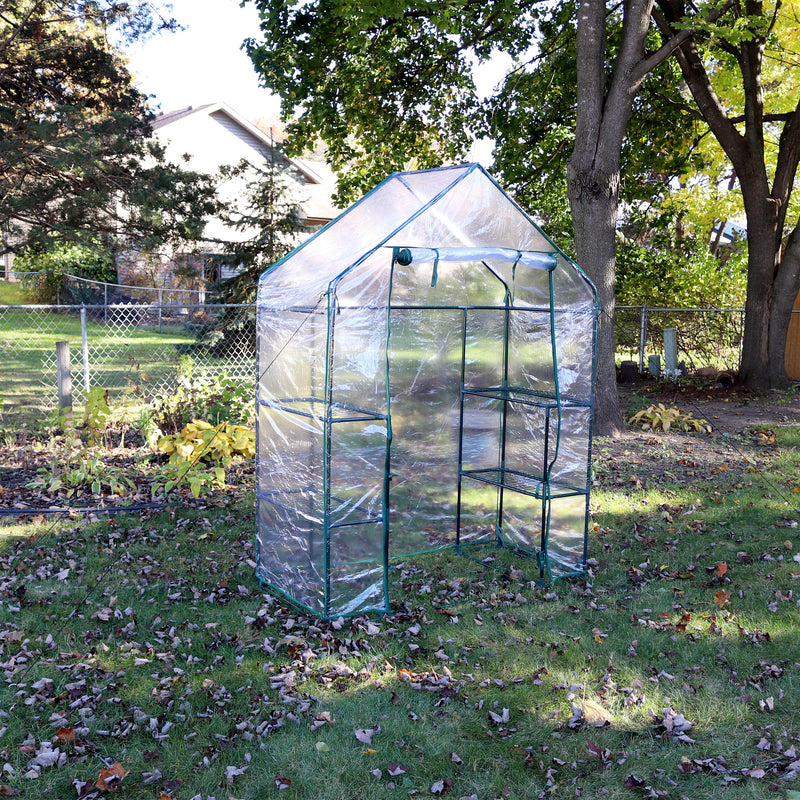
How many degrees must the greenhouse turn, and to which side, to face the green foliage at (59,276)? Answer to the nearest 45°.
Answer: approximately 180°

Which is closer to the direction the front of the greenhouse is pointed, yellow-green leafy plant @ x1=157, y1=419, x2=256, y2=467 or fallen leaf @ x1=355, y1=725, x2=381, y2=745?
the fallen leaf

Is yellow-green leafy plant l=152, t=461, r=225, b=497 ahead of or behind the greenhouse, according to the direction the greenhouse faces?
behind

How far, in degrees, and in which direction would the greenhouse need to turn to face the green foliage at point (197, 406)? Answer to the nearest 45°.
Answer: approximately 180°

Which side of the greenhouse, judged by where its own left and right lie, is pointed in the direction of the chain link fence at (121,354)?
back

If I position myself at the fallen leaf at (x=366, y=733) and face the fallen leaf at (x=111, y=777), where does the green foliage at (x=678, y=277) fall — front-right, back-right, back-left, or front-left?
back-right

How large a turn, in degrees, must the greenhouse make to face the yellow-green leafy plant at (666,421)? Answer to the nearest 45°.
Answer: approximately 90° to its left

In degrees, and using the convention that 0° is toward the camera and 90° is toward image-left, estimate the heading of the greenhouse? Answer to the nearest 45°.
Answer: approximately 315°

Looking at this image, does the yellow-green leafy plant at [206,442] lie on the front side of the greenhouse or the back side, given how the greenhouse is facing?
on the back side

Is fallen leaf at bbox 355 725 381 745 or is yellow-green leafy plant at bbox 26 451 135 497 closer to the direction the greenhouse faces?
the fallen leaf
